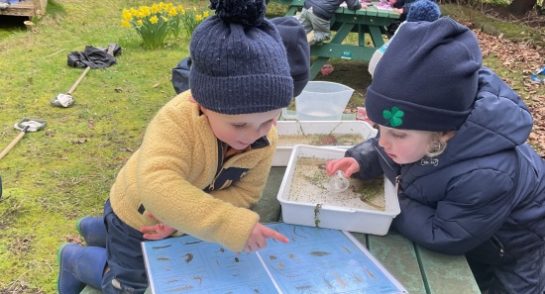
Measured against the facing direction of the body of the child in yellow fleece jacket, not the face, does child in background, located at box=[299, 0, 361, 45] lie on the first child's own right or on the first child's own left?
on the first child's own left

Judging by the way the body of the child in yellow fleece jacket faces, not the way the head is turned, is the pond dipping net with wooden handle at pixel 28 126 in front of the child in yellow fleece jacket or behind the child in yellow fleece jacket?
behind

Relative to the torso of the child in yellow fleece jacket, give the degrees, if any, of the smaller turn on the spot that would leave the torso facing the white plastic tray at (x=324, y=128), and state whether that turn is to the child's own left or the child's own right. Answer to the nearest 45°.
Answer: approximately 90° to the child's own left

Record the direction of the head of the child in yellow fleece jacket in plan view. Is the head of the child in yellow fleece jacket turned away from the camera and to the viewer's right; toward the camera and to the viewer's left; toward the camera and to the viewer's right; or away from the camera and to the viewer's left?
toward the camera and to the viewer's right

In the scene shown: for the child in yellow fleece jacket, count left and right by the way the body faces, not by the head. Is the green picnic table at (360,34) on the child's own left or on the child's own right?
on the child's own left

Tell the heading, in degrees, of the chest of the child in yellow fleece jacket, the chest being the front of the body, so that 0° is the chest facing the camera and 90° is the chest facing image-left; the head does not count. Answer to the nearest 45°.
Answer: approximately 315°
